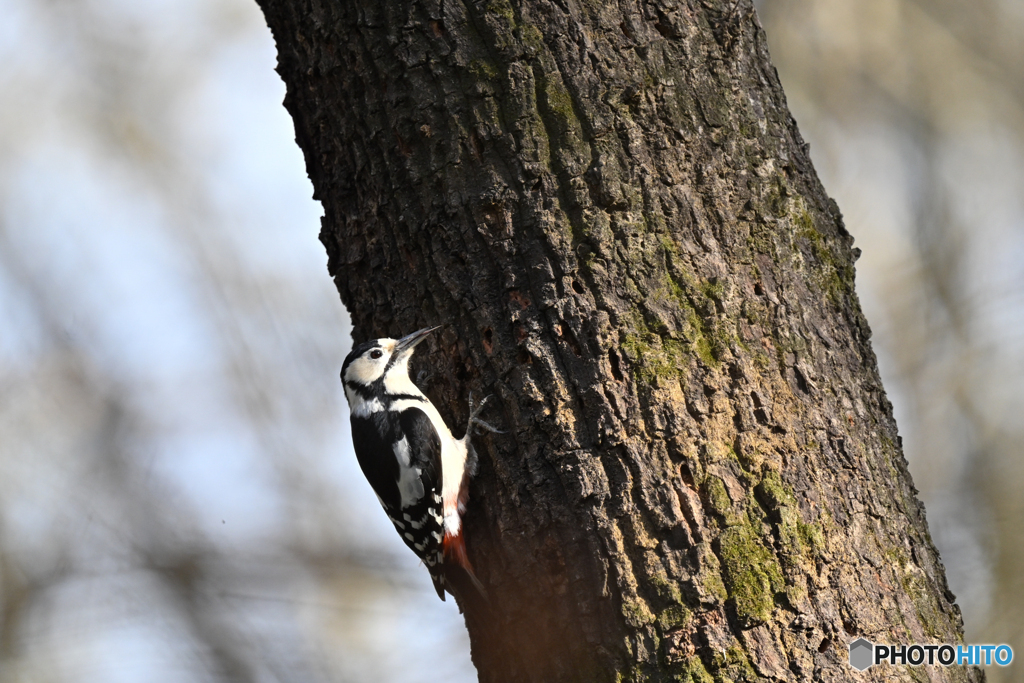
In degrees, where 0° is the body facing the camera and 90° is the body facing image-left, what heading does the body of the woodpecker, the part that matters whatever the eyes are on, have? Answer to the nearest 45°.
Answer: approximately 270°
